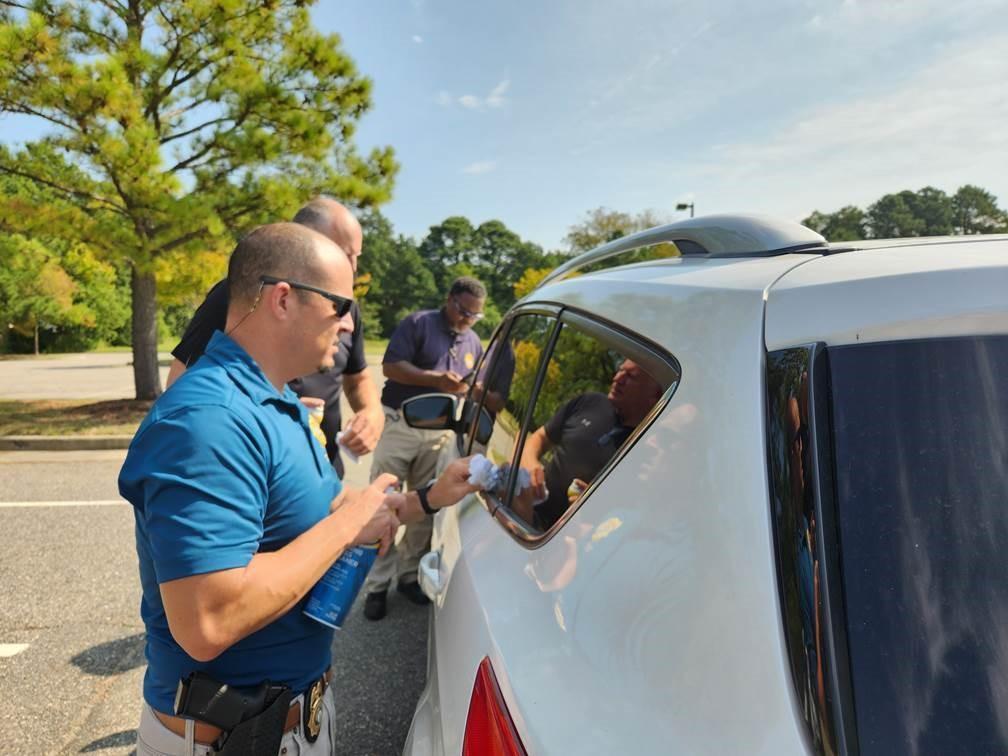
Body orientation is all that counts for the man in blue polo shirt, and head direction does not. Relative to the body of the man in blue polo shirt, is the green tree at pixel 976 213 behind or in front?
in front

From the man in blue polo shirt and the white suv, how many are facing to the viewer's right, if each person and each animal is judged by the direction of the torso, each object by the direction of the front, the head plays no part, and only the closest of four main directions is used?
1

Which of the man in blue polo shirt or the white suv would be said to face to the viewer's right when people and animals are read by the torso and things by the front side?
the man in blue polo shirt

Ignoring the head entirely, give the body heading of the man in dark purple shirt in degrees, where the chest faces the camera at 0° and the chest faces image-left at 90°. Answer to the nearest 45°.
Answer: approximately 315°

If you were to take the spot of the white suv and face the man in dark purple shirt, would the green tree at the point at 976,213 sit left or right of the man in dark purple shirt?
right

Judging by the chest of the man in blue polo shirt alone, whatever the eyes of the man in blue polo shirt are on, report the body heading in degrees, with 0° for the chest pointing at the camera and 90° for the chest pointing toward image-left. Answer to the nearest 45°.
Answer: approximately 270°

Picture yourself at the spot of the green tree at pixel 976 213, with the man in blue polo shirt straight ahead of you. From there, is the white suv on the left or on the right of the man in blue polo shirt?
left

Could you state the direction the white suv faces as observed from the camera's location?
facing away from the viewer and to the left of the viewer

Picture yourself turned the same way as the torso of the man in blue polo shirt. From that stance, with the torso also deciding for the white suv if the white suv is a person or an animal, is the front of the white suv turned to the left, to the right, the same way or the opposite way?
to the left
